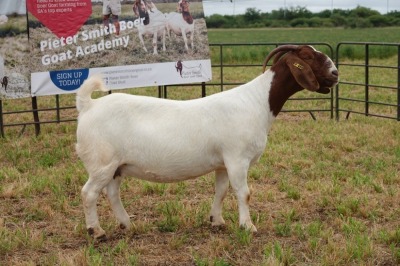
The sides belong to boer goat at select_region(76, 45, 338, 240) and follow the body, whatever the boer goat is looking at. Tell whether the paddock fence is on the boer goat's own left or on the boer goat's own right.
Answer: on the boer goat's own left

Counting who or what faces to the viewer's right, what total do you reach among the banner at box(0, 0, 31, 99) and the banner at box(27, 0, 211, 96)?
0

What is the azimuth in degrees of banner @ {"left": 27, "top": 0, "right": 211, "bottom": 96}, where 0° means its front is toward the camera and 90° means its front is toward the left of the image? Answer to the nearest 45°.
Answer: approximately 0°

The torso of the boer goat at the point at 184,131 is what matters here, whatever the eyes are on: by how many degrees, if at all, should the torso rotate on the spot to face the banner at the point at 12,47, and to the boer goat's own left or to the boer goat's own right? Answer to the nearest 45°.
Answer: approximately 135° to the boer goat's own left

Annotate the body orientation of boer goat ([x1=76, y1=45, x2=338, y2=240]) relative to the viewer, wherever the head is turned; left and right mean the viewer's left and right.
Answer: facing to the right of the viewer

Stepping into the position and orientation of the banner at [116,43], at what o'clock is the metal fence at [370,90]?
The metal fence is roughly at 8 o'clock from the banner.

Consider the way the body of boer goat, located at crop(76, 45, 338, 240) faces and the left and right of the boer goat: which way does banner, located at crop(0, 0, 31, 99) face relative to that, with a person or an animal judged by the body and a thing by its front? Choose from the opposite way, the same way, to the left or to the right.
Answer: to the right

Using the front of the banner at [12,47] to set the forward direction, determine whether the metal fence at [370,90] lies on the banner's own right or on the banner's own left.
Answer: on the banner's own left
